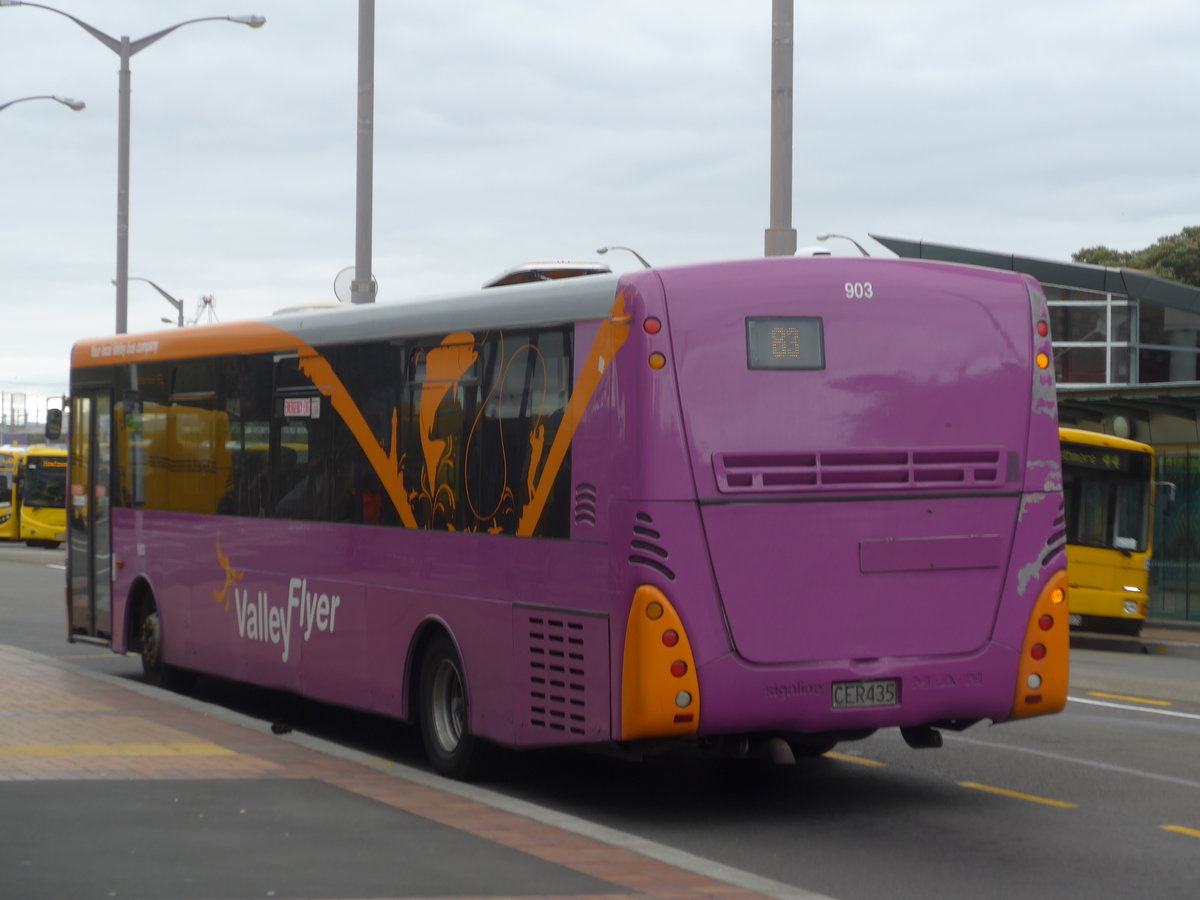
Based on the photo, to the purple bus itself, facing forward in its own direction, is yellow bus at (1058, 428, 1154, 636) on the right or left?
on its right

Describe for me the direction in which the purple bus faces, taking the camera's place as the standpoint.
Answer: facing away from the viewer and to the left of the viewer

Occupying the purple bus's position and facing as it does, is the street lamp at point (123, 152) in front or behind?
in front

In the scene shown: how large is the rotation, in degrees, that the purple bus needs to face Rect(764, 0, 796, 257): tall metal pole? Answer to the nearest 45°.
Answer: approximately 45° to its right

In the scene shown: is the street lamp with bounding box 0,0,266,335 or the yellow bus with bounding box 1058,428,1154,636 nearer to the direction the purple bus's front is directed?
the street lamp

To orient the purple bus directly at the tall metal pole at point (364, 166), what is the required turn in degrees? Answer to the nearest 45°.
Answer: approximately 45° to its right
